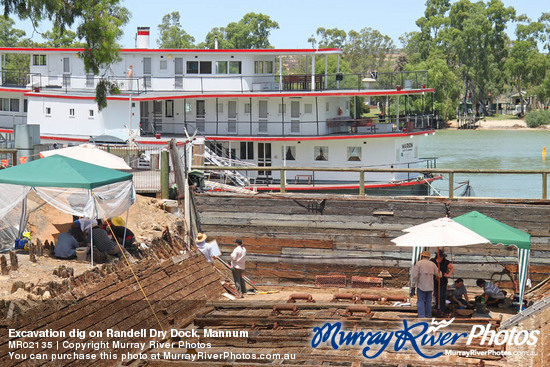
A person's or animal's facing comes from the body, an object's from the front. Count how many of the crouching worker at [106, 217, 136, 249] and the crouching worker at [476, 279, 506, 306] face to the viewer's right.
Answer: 0

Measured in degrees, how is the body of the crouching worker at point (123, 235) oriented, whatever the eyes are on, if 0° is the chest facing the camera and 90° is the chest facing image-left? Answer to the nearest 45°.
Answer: approximately 45°

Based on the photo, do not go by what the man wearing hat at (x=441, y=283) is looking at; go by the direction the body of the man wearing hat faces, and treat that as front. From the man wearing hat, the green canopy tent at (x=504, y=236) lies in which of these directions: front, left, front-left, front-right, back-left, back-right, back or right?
back

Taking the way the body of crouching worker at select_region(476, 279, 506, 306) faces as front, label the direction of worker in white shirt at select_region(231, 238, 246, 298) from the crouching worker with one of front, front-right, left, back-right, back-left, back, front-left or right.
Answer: front

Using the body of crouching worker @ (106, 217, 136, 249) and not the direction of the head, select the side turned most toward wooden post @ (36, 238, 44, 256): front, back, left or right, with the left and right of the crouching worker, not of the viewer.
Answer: front

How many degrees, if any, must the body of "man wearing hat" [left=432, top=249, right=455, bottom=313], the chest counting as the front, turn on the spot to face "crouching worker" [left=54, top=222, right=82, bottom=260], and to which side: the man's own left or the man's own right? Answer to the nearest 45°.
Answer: approximately 45° to the man's own right

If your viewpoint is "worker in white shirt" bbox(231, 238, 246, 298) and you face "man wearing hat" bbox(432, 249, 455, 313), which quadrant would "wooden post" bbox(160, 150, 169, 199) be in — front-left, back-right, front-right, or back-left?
back-left

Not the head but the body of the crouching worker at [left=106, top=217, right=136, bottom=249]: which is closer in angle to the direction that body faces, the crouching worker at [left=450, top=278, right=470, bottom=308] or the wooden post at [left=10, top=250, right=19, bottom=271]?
the wooden post

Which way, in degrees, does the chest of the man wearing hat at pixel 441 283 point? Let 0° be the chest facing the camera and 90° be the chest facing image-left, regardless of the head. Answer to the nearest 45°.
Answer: approximately 45°

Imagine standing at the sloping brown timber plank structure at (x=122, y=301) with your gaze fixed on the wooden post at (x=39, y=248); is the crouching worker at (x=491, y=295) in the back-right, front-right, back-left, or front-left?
back-right

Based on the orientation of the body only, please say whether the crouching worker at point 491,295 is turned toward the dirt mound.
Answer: yes

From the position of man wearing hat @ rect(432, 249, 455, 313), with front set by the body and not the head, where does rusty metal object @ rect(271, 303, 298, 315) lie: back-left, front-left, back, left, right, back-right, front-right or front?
front-right

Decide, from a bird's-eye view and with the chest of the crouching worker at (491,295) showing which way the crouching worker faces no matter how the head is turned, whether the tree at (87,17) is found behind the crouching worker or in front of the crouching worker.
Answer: in front

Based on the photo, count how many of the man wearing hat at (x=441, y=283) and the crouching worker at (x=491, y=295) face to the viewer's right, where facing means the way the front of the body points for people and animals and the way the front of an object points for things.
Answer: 0

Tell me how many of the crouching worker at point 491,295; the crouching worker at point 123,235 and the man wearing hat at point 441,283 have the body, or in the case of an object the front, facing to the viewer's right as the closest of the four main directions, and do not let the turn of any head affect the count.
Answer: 0

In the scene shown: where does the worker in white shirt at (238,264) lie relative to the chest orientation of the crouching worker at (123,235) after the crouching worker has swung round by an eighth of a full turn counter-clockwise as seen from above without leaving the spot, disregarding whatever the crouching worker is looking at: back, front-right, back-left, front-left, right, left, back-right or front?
left

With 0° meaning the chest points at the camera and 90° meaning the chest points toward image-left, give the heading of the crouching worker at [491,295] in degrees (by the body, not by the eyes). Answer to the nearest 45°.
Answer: approximately 90°
